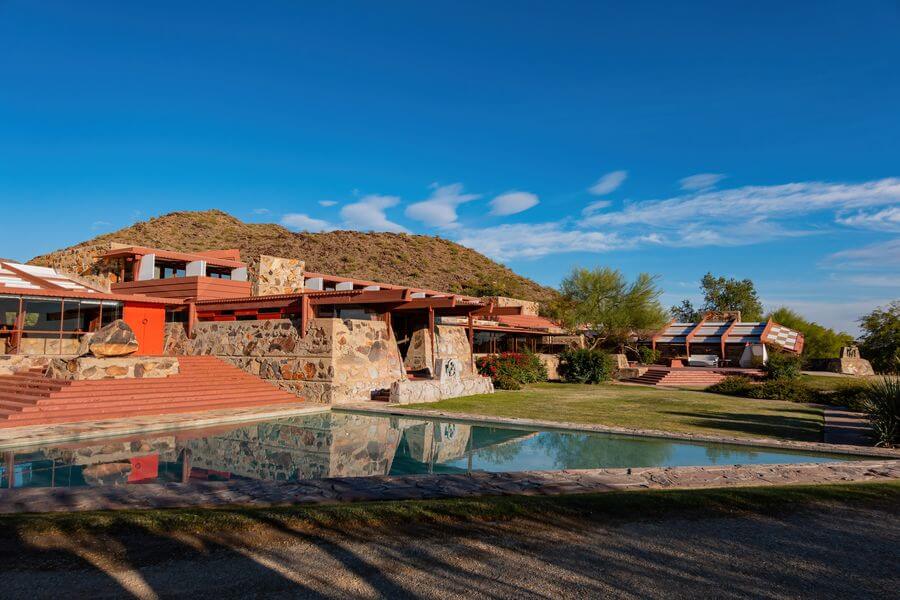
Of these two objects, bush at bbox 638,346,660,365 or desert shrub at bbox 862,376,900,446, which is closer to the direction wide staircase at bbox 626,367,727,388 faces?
the desert shrub

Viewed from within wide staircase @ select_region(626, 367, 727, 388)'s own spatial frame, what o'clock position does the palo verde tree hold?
The palo verde tree is roughly at 5 o'clock from the wide staircase.

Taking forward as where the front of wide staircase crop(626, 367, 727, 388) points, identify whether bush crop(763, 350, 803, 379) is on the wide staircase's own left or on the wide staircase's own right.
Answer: on the wide staircase's own left

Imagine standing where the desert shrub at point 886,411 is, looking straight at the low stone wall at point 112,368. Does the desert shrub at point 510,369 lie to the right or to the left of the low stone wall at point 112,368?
right

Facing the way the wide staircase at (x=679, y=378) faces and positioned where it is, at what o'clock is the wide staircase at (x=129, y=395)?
the wide staircase at (x=129, y=395) is roughly at 1 o'clock from the wide staircase at (x=679, y=378).

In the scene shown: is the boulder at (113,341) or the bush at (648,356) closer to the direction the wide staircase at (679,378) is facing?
the boulder

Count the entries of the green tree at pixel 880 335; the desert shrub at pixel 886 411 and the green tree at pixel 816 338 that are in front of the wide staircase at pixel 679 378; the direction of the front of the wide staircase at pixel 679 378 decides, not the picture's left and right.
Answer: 1

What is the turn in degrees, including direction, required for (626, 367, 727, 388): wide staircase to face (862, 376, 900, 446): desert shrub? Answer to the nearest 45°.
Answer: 0° — it already faces it

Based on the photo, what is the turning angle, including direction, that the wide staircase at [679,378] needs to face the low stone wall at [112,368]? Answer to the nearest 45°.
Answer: approximately 45° to its right

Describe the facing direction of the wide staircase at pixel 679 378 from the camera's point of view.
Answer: facing the viewer

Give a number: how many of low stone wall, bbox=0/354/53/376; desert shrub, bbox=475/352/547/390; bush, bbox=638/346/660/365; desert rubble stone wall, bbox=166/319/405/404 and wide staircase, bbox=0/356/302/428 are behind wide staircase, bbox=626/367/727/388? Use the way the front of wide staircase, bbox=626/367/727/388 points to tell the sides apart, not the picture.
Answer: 1

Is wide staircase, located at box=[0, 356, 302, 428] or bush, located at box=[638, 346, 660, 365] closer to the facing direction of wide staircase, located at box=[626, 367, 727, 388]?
the wide staircase

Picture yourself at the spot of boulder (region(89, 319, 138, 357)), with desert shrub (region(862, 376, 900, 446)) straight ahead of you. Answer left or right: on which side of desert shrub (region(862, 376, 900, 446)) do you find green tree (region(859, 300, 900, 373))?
left

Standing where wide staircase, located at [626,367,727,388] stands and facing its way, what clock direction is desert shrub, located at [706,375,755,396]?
The desert shrub is roughly at 11 o'clock from the wide staircase.
